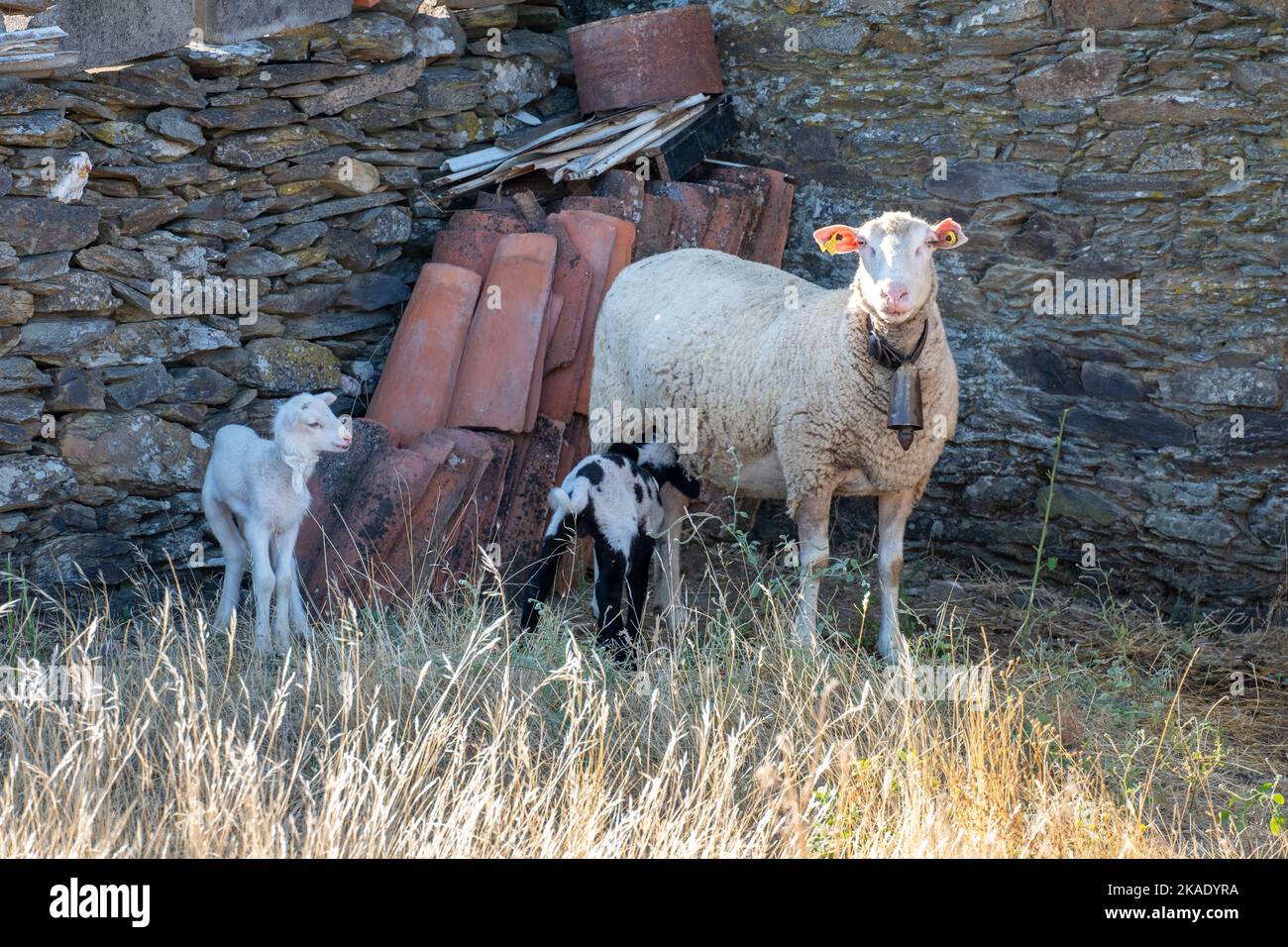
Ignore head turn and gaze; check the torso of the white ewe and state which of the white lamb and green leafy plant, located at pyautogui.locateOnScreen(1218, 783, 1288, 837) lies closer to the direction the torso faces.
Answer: the green leafy plant

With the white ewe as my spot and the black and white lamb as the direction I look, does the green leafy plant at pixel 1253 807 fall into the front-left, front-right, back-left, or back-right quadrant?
back-left

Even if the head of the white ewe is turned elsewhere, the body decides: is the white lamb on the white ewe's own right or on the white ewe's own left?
on the white ewe's own right

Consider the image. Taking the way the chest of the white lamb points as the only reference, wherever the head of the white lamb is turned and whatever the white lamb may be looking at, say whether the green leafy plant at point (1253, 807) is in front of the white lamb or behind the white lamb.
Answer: in front

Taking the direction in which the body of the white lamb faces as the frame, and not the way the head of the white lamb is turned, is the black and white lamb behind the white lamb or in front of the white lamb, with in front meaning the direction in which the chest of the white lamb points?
in front

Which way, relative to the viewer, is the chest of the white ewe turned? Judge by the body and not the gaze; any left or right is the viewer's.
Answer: facing the viewer and to the right of the viewer

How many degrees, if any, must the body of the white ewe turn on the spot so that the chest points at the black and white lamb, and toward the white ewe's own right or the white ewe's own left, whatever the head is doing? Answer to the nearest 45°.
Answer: approximately 90° to the white ewe's own right

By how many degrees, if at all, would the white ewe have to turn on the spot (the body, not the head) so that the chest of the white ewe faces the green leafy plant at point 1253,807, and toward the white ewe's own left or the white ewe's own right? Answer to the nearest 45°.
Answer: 0° — it already faces it

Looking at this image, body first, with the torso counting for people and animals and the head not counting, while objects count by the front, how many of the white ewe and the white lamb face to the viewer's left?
0
